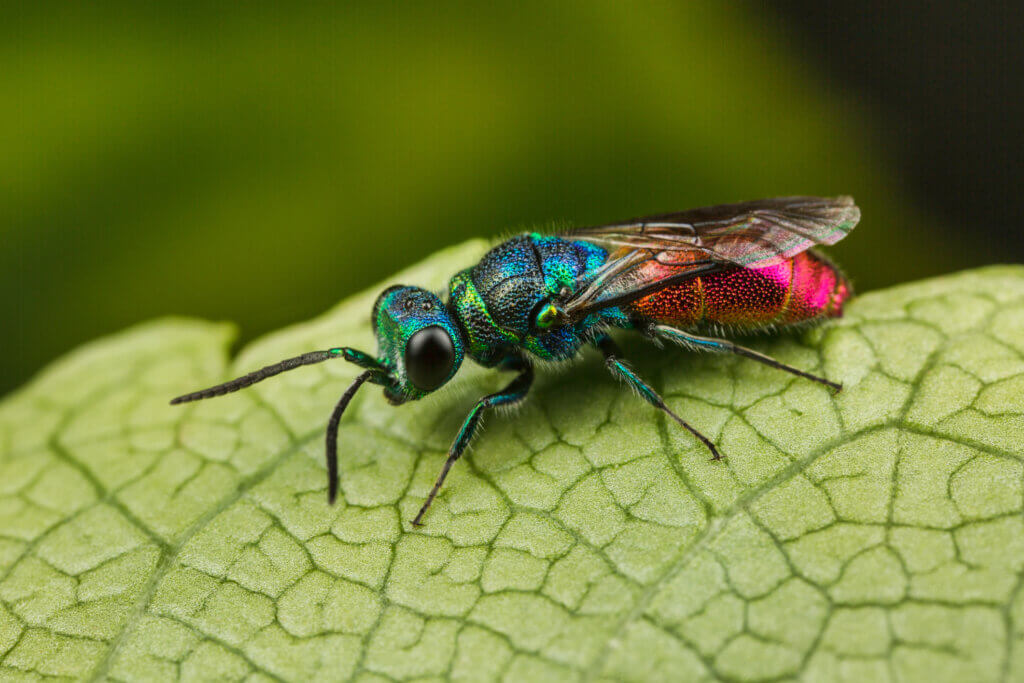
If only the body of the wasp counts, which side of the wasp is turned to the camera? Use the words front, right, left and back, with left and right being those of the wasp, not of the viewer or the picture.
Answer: left
